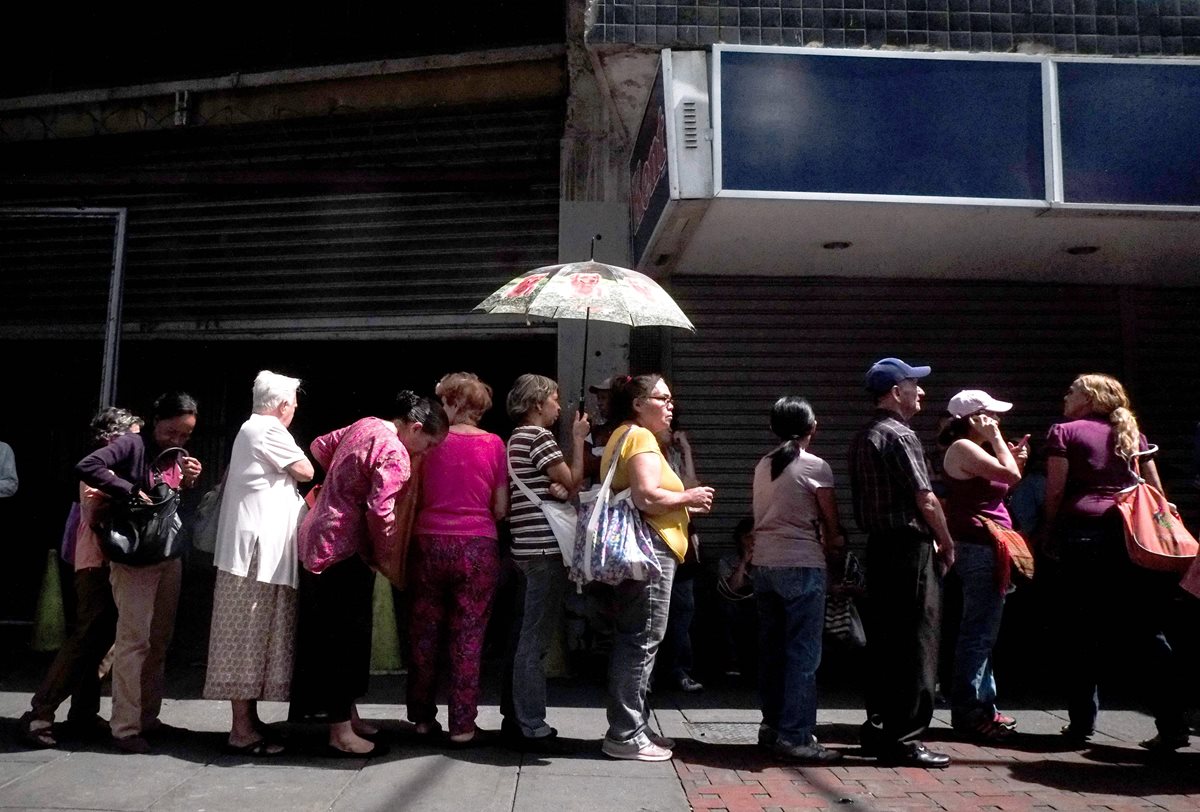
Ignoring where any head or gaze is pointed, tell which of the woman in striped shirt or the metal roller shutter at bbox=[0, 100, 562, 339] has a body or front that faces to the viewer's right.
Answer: the woman in striped shirt

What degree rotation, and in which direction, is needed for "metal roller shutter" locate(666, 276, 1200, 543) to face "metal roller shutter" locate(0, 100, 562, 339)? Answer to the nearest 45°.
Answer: approximately 90° to its right

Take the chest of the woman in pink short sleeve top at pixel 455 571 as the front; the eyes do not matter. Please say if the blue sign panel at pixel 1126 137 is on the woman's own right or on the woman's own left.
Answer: on the woman's own right

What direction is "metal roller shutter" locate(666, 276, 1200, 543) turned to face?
toward the camera

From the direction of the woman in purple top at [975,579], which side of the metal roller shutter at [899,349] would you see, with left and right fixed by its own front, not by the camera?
front

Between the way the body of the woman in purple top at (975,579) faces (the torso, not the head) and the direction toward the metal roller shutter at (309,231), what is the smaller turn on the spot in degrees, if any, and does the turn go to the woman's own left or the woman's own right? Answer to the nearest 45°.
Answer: approximately 180°

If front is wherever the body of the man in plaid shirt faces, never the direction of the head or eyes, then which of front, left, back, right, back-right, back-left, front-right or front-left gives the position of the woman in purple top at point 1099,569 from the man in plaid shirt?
front-left

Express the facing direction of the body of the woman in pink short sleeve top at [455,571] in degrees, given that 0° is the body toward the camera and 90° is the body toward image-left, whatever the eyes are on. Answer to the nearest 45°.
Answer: approximately 180°

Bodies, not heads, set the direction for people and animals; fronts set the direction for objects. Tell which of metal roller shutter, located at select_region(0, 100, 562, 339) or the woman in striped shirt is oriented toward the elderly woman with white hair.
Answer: the metal roller shutter

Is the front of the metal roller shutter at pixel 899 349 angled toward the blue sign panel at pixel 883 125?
yes

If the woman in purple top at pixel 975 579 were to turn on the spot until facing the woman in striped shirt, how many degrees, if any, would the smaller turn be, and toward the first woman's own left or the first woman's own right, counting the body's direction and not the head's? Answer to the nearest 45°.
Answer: approximately 135° to the first woman's own right

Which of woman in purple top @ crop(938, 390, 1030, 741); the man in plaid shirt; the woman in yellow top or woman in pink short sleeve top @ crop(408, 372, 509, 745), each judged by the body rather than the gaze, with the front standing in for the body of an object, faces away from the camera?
the woman in pink short sleeve top

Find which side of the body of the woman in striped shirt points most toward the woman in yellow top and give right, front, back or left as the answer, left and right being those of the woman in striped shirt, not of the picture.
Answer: front

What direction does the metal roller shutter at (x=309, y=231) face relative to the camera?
toward the camera
